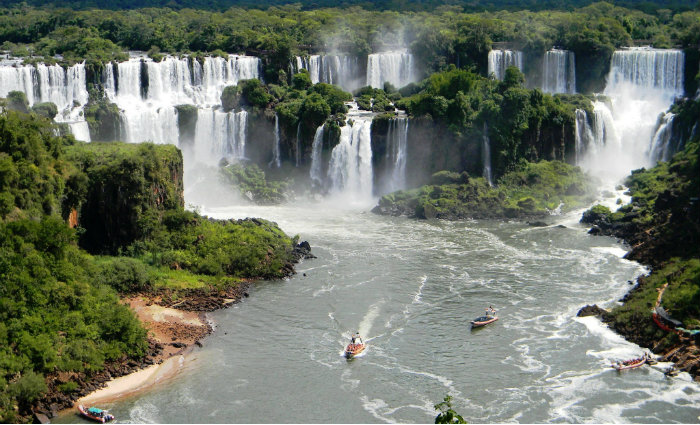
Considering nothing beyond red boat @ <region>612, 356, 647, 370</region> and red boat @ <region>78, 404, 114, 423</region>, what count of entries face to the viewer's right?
1

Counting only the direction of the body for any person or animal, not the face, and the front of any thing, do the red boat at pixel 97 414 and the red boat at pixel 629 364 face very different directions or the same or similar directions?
very different directions

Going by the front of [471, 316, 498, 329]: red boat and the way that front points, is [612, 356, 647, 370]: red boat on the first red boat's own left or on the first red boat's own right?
on the first red boat's own right
